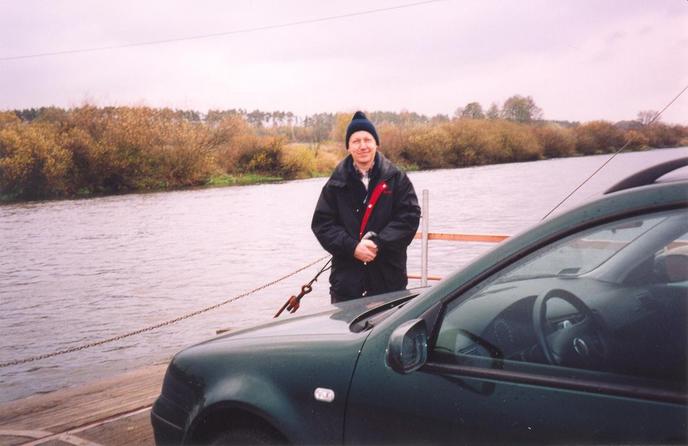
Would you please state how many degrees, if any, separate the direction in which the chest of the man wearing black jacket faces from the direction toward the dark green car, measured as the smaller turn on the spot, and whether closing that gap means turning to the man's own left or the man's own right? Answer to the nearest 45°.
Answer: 0° — they already face it

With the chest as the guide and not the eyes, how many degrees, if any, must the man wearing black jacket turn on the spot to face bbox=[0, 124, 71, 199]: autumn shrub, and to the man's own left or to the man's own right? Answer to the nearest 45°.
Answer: approximately 135° to the man's own right

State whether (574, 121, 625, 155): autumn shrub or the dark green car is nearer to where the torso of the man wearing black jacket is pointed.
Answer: the dark green car

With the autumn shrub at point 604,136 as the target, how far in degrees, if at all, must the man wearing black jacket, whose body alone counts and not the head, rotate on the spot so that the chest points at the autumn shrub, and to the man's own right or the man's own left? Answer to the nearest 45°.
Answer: approximately 135° to the man's own left

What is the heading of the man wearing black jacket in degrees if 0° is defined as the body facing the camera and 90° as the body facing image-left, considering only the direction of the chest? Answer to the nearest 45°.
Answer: approximately 0°

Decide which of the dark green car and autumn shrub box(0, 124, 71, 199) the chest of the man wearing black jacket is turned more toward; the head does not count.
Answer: the dark green car
